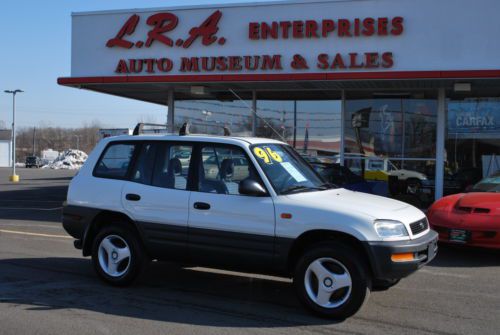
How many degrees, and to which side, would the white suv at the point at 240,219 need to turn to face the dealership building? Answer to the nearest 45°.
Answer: approximately 135° to its left

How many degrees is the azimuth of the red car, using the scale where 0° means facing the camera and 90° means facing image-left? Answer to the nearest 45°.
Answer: approximately 45°

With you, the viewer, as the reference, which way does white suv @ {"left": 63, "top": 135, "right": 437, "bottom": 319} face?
facing the viewer and to the right of the viewer

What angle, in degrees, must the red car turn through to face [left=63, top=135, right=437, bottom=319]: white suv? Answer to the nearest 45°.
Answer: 0° — it already faces it

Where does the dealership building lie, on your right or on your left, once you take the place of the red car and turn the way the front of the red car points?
on your right

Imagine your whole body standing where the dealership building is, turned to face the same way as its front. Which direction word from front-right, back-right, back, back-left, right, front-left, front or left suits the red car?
front

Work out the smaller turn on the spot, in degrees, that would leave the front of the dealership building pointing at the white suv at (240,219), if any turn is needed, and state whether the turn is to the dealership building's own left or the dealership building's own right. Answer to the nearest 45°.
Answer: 0° — it already faces it

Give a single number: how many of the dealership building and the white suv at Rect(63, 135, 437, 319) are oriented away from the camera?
0

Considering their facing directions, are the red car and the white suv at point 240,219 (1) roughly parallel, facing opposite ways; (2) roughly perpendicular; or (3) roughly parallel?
roughly perpendicular

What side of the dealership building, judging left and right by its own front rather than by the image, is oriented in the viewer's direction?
front
